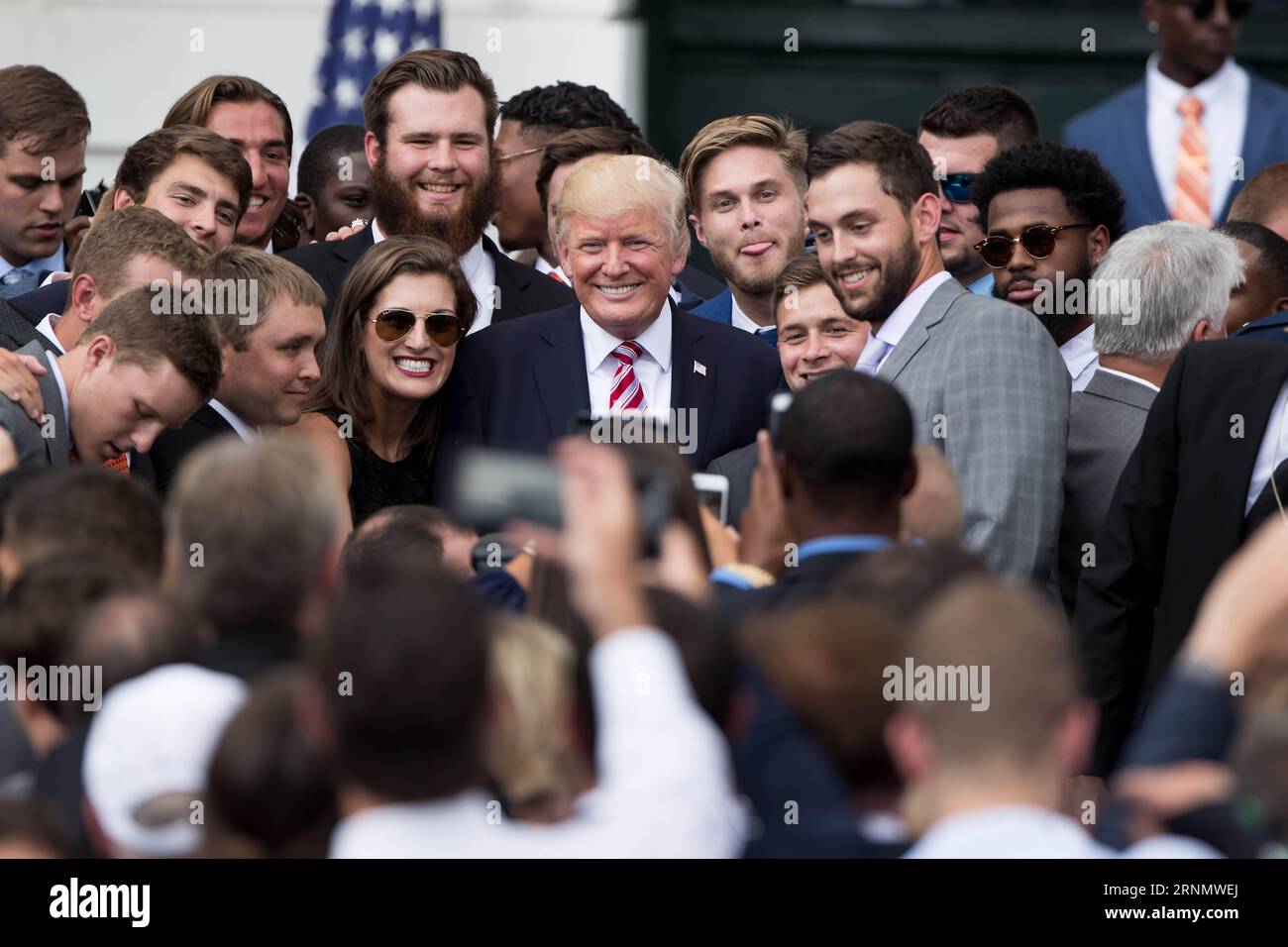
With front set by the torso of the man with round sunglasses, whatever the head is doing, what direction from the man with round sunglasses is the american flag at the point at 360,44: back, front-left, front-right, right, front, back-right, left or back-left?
right

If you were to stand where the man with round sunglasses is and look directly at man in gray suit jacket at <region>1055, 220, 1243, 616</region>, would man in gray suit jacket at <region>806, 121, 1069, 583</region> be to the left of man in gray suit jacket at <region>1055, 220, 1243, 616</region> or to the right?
right

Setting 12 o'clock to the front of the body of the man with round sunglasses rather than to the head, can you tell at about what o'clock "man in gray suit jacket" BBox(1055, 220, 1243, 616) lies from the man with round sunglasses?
The man in gray suit jacket is roughly at 10 o'clock from the man with round sunglasses.

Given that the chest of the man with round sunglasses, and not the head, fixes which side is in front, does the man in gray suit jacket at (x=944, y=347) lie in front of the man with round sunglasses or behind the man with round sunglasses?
in front

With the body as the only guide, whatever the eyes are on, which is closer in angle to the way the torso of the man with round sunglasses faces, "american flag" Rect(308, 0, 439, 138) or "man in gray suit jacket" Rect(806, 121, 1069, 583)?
the man in gray suit jacket

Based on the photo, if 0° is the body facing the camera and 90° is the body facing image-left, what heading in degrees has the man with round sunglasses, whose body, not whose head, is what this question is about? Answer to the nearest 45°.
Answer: approximately 45°

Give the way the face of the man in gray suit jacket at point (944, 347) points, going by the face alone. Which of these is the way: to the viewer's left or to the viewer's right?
to the viewer's left
